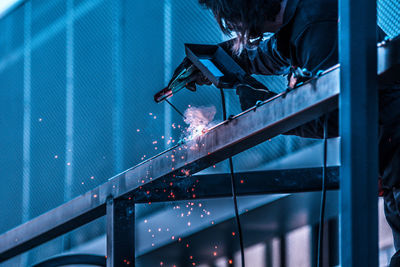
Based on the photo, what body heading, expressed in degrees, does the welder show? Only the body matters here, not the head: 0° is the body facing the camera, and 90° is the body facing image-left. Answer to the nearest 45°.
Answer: approximately 90°
